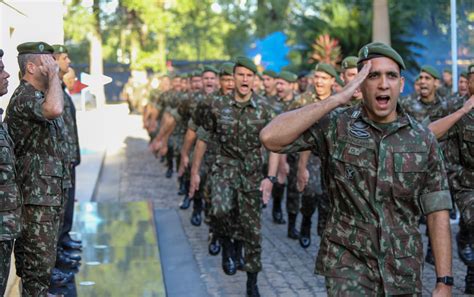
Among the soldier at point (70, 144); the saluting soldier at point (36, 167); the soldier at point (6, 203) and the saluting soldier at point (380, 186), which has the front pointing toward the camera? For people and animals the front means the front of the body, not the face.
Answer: the saluting soldier at point (380, 186)

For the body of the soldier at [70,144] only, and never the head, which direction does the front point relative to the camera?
to the viewer's right

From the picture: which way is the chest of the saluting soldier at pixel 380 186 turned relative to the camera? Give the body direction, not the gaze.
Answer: toward the camera

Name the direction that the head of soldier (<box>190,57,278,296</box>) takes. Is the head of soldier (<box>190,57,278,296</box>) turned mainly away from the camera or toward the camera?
toward the camera

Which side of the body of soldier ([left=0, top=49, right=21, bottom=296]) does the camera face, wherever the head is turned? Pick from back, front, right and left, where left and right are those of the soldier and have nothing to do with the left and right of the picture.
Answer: right

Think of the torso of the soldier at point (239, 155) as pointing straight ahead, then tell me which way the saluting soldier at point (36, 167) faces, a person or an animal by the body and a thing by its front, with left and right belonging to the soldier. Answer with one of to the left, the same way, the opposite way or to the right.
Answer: to the left

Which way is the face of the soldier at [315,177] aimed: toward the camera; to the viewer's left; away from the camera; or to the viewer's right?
toward the camera

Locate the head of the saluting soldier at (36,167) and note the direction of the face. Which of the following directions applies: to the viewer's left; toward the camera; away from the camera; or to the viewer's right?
to the viewer's right

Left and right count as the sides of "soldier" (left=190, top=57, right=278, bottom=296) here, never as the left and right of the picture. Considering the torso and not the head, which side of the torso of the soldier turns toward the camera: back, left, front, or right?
front

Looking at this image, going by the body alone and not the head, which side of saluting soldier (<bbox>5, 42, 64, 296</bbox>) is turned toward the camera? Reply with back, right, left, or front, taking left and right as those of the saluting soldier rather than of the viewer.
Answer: right

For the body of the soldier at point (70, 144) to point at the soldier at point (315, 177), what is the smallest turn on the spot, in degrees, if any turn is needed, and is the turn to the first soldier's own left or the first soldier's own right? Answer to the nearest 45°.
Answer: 0° — they already face them

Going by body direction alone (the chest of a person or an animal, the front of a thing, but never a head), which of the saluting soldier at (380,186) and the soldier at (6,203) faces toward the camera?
the saluting soldier

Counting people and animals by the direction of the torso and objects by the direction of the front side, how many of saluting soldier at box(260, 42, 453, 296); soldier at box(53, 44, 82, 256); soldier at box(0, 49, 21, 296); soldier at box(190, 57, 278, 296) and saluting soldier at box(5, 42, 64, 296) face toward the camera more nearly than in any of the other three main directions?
2

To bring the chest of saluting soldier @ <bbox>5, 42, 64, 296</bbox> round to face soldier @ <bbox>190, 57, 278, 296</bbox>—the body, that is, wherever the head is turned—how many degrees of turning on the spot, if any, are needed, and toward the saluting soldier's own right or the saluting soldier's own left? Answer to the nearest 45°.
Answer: approximately 45° to the saluting soldier's own left

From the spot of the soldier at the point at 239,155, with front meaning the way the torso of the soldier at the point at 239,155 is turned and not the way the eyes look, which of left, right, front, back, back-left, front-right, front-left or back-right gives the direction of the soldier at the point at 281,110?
back
